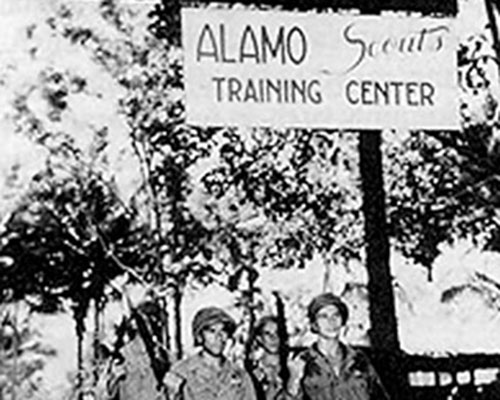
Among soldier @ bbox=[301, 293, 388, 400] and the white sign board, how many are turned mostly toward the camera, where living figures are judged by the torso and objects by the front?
2

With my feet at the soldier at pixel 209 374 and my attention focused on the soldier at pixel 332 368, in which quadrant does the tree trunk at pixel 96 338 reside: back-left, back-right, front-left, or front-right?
back-left

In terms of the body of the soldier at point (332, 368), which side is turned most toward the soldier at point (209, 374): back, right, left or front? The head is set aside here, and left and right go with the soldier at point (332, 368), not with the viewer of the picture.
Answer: right

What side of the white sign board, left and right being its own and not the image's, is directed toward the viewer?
front

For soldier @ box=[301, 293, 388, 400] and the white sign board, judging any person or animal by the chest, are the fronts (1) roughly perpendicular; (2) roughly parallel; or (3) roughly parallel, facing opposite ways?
roughly parallel

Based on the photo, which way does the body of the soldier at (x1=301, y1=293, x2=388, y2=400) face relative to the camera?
toward the camera
